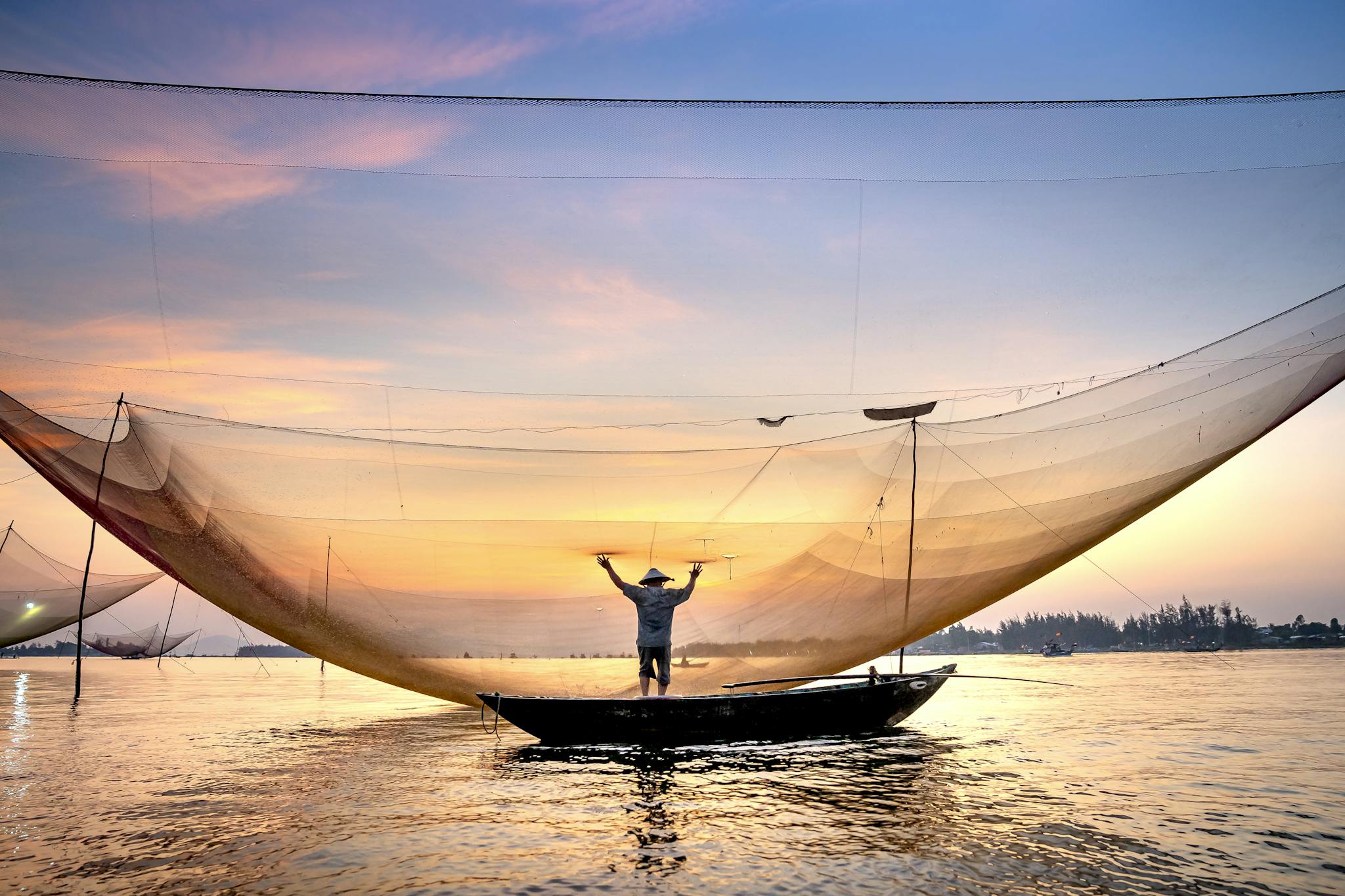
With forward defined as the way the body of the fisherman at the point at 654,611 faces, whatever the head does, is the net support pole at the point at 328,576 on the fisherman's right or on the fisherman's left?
on the fisherman's left

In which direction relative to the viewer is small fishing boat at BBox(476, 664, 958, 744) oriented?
to the viewer's right

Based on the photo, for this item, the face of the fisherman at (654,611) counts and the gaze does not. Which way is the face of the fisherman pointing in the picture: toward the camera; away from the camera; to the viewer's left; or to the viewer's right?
away from the camera

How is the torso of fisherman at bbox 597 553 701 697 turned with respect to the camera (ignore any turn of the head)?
away from the camera
